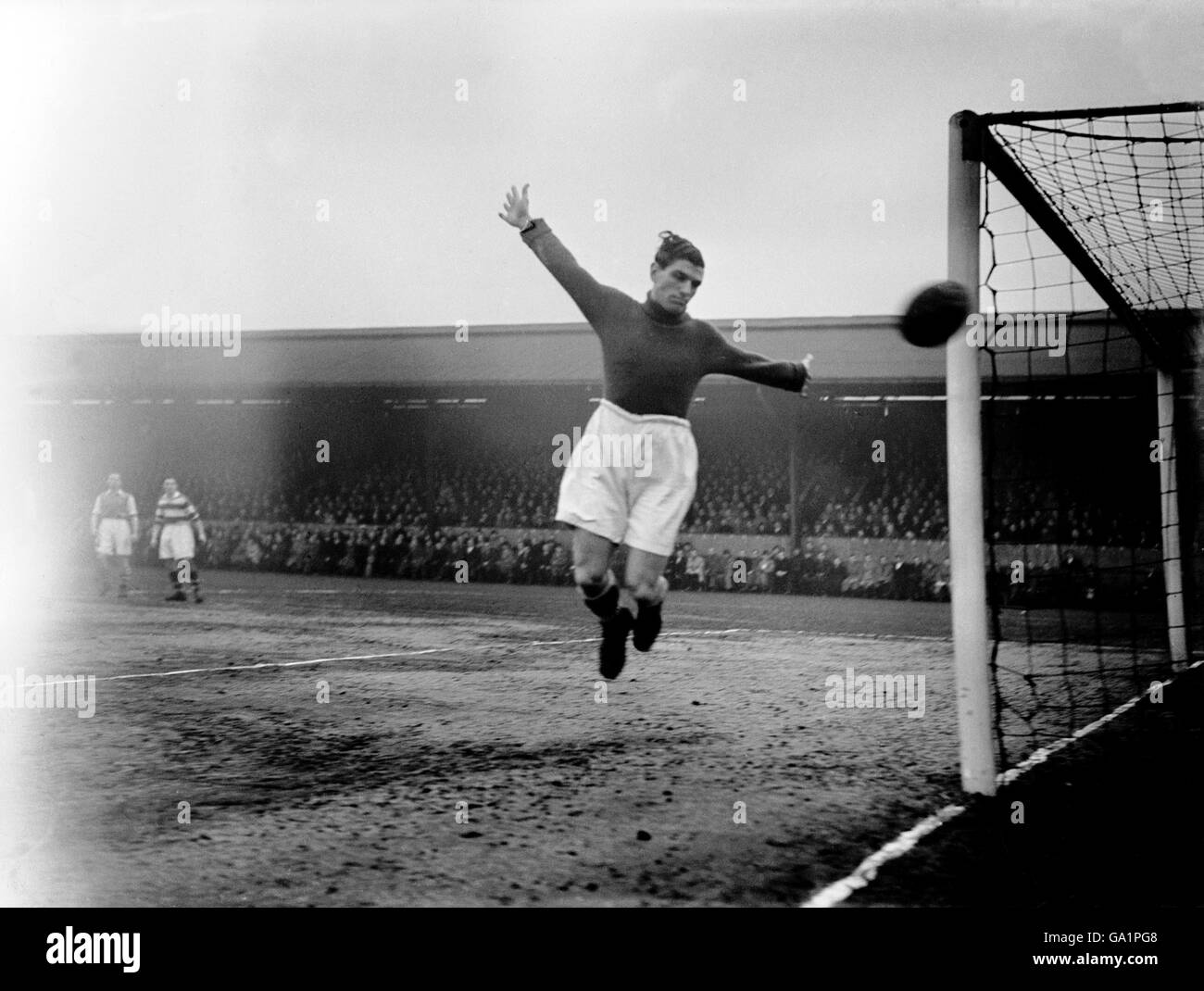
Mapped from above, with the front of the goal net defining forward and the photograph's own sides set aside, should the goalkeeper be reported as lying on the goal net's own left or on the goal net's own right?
on the goal net's own left

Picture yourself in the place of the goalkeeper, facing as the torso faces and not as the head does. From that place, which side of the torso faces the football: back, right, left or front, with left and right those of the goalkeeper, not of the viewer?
left

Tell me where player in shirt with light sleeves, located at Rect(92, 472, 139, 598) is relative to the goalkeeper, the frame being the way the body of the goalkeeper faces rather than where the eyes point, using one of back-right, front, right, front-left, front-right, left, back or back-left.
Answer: back-right

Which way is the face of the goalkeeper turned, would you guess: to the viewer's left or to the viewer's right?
to the viewer's right

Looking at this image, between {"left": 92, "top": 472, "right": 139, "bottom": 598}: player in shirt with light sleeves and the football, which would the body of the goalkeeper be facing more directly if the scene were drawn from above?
the football

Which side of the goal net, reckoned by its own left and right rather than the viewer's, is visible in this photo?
left

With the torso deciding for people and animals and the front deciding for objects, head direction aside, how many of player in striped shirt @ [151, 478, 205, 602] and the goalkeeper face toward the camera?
2

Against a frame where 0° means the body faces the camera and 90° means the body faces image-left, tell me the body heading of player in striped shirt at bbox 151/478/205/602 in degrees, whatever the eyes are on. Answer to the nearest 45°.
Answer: approximately 0°
